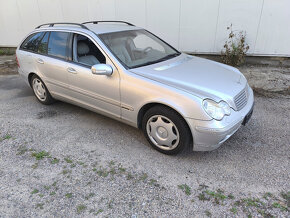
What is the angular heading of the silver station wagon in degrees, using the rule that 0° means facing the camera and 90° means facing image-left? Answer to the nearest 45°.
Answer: approximately 315°

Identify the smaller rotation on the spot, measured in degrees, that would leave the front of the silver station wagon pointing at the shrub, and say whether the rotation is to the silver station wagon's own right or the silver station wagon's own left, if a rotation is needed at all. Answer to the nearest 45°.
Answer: approximately 90° to the silver station wagon's own left
